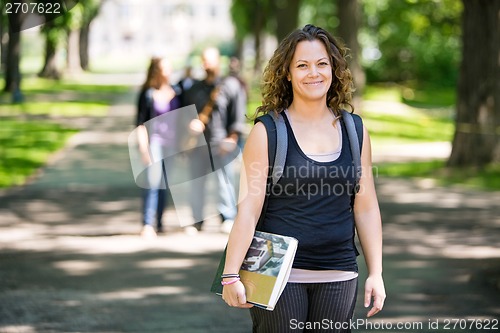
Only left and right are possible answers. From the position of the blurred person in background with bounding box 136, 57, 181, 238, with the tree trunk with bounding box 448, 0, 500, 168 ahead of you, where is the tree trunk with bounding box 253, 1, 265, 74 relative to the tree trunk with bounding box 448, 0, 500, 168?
left

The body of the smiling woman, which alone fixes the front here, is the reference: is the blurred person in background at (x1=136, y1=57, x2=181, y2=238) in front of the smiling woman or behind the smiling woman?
behind

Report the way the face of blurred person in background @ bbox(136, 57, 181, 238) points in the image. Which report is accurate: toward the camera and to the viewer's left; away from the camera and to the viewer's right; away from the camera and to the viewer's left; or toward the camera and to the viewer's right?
toward the camera and to the viewer's right

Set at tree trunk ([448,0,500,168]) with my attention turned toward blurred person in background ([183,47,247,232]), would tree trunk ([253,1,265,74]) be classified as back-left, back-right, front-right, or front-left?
back-right

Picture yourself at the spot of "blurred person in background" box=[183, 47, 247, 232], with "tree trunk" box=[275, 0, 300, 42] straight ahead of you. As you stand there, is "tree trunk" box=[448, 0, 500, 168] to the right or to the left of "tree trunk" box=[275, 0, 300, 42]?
right

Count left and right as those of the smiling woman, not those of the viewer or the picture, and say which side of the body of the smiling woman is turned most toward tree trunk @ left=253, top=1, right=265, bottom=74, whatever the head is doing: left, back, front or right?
back

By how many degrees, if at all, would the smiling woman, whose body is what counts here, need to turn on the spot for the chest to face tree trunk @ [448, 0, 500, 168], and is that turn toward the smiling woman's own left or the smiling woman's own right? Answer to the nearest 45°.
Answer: approximately 180°

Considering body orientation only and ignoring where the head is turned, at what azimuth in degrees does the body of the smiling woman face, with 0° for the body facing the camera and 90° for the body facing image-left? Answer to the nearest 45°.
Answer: approximately 0°

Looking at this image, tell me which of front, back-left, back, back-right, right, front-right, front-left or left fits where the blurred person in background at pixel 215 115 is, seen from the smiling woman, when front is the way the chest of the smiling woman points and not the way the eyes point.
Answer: back

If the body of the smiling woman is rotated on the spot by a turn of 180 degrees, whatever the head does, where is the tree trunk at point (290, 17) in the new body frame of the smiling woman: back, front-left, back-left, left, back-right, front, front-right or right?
front
